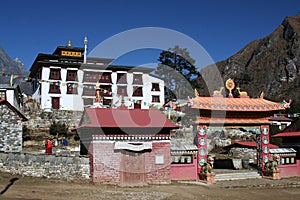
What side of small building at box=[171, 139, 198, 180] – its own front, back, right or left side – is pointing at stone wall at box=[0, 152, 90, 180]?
right

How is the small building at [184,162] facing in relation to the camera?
toward the camera

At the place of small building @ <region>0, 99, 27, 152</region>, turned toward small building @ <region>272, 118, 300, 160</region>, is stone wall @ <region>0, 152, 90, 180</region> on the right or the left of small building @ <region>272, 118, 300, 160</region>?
right

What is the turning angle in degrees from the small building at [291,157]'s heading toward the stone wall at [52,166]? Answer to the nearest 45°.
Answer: approximately 45° to its right

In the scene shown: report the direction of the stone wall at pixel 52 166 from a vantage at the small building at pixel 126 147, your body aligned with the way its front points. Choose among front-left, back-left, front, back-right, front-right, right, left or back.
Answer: right

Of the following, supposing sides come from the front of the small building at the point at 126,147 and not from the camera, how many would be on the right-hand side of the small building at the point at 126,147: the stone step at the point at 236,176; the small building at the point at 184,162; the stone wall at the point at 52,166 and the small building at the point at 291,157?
1

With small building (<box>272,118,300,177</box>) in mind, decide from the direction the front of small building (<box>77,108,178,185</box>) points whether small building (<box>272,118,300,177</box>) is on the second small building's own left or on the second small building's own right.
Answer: on the second small building's own left

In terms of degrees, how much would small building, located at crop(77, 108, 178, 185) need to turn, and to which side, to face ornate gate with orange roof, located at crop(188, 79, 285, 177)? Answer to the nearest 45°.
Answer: approximately 135° to its left

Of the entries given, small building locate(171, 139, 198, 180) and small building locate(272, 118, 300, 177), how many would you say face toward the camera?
2

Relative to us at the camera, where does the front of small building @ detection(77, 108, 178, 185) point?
facing the viewer

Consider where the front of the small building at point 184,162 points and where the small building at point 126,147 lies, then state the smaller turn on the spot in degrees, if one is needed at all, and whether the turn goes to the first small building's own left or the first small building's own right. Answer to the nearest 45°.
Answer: approximately 45° to the first small building's own right

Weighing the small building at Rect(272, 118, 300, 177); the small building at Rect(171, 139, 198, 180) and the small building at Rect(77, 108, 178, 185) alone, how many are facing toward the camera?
3

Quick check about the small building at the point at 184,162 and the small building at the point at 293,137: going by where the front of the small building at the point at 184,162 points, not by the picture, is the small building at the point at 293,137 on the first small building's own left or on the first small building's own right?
on the first small building's own left
